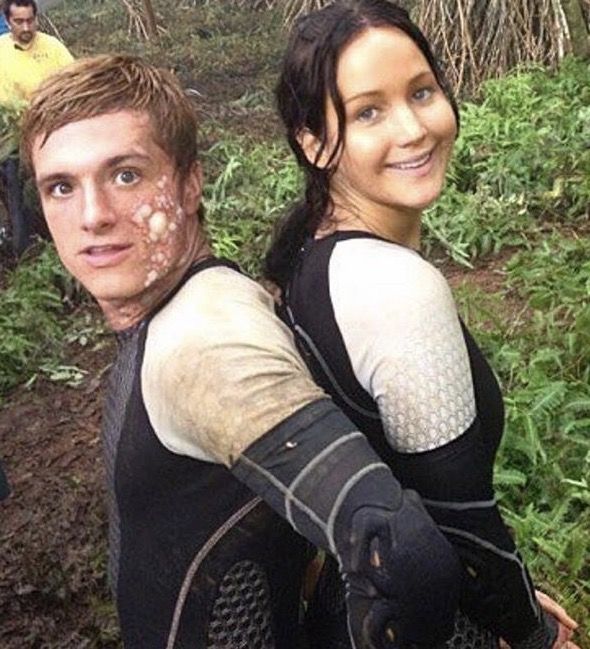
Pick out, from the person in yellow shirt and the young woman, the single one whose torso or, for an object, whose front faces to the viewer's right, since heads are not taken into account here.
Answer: the young woman

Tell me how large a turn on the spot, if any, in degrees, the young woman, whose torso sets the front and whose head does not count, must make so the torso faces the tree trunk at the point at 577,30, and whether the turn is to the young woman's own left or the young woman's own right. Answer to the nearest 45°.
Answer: approximately 90° to the young woman's own left

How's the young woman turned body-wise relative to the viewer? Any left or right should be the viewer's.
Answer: facing to the right of the viewer

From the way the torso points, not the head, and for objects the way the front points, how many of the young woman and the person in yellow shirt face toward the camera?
1

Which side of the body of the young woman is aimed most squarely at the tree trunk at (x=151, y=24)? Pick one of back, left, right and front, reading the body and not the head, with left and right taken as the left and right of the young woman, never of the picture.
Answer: left

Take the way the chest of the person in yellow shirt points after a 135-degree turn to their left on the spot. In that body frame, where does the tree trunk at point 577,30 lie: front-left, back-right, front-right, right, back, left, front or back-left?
front-right

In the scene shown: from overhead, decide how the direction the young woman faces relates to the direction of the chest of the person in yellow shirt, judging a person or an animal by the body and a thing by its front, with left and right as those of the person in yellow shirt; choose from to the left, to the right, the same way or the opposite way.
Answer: to the left

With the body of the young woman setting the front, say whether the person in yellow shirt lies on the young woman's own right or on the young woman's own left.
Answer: on the young woman's own left

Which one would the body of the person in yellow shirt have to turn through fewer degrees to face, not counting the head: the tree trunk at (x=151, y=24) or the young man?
the young man

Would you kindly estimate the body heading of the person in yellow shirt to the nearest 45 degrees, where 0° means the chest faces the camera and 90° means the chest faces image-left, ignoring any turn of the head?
approximately 0°
